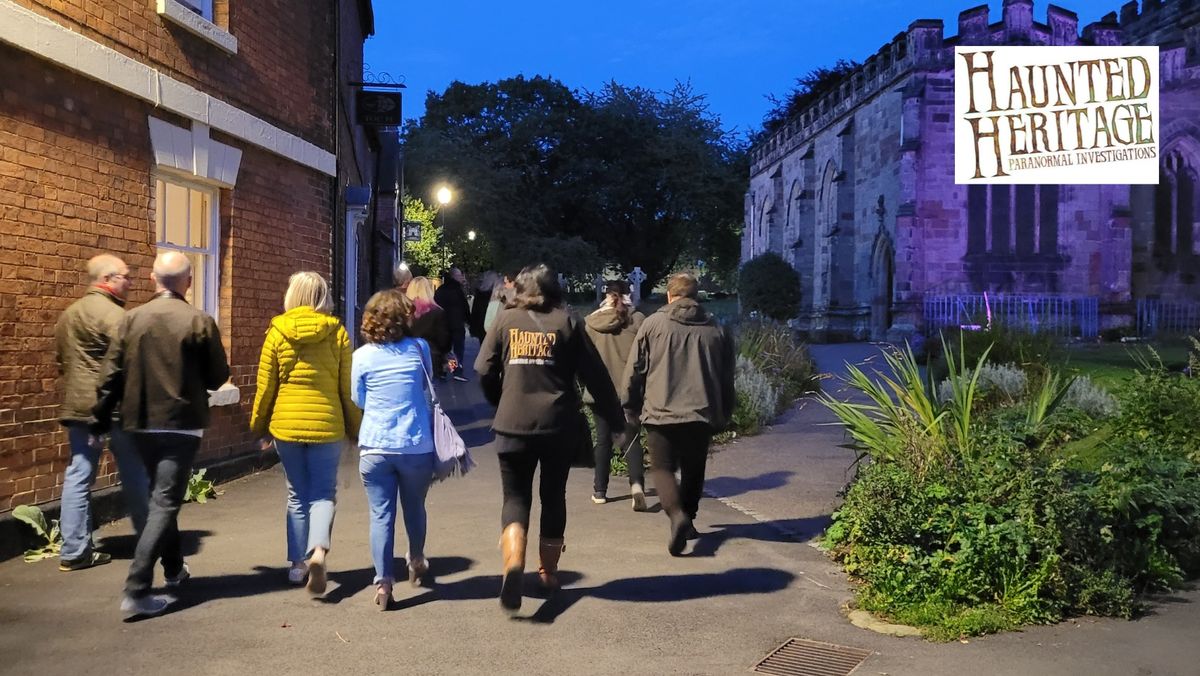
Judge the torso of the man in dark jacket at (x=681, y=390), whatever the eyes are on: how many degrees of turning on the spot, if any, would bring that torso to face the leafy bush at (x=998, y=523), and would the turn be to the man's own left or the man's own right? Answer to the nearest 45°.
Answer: approximately 135° to the man's own right

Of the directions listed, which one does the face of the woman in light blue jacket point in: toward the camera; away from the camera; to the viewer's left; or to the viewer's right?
away from the camera

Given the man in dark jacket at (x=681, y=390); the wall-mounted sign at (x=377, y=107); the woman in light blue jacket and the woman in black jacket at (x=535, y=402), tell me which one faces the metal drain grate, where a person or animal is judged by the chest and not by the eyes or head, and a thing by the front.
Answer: the wall-mounted sign

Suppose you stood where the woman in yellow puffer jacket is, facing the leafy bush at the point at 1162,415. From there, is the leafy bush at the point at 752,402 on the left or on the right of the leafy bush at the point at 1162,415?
left

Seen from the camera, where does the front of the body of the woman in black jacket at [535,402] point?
away from the camera

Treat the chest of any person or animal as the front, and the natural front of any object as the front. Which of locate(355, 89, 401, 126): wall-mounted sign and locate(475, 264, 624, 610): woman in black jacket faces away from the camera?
the woman in black jacket

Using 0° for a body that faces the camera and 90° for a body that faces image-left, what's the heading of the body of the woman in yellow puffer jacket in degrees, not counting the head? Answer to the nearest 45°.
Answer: approximately 180°

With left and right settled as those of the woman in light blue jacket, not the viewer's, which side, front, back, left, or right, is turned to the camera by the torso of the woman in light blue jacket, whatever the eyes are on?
back

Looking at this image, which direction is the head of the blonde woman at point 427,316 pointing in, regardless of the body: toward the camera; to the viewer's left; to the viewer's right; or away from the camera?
away from the camera

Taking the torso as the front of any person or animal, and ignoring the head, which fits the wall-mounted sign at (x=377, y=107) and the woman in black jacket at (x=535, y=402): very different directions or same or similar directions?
very different directions

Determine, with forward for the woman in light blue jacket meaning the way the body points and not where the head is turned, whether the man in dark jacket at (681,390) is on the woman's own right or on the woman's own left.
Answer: on the woman's own right

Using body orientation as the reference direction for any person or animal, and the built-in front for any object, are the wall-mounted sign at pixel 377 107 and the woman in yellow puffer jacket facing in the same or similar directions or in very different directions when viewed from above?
very different directions

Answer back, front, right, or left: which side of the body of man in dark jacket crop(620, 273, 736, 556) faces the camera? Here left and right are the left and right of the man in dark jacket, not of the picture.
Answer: back
